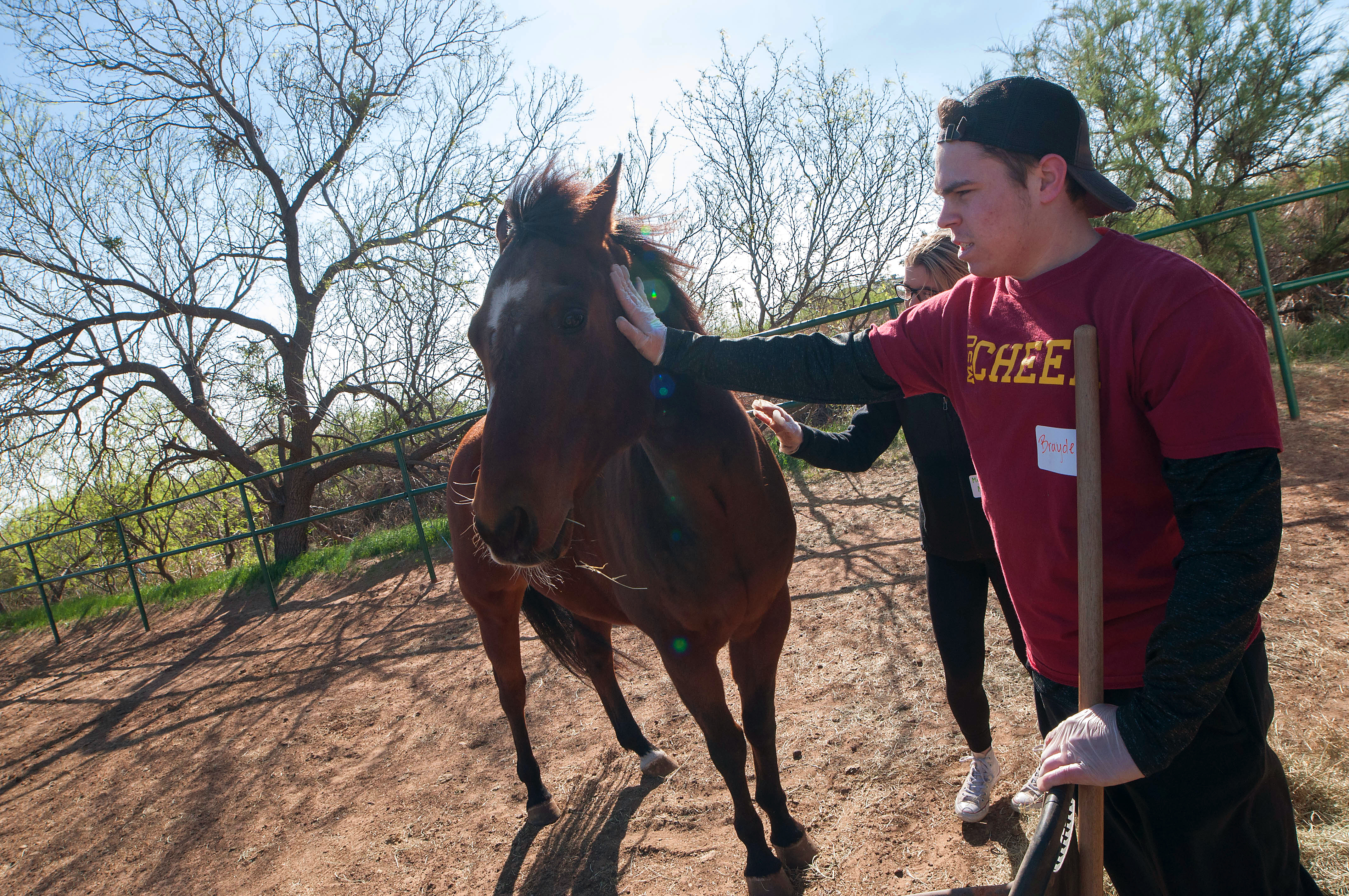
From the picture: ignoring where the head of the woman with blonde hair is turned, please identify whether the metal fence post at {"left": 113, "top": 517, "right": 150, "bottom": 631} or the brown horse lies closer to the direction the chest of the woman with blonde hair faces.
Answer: the brown horse

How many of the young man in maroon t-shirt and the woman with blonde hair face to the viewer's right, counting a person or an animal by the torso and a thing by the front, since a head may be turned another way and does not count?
0

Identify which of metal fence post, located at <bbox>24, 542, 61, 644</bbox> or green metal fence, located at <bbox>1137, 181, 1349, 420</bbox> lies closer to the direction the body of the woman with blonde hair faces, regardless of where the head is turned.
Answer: the metal fence post

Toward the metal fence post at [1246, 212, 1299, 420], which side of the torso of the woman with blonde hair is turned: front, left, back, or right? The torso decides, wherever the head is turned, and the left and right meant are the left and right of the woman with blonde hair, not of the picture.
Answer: back

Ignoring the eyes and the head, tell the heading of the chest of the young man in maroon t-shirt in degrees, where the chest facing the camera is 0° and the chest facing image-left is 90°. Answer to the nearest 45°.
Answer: approximately 45°

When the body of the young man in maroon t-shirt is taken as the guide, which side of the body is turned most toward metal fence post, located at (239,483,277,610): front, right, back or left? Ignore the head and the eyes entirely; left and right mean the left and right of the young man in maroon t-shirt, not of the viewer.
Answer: right

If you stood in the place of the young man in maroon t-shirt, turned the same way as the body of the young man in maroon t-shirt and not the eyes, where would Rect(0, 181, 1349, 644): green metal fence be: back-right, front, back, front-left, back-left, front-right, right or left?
right

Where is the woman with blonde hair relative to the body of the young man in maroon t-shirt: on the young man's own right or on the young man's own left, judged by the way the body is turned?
on the young man's own right
